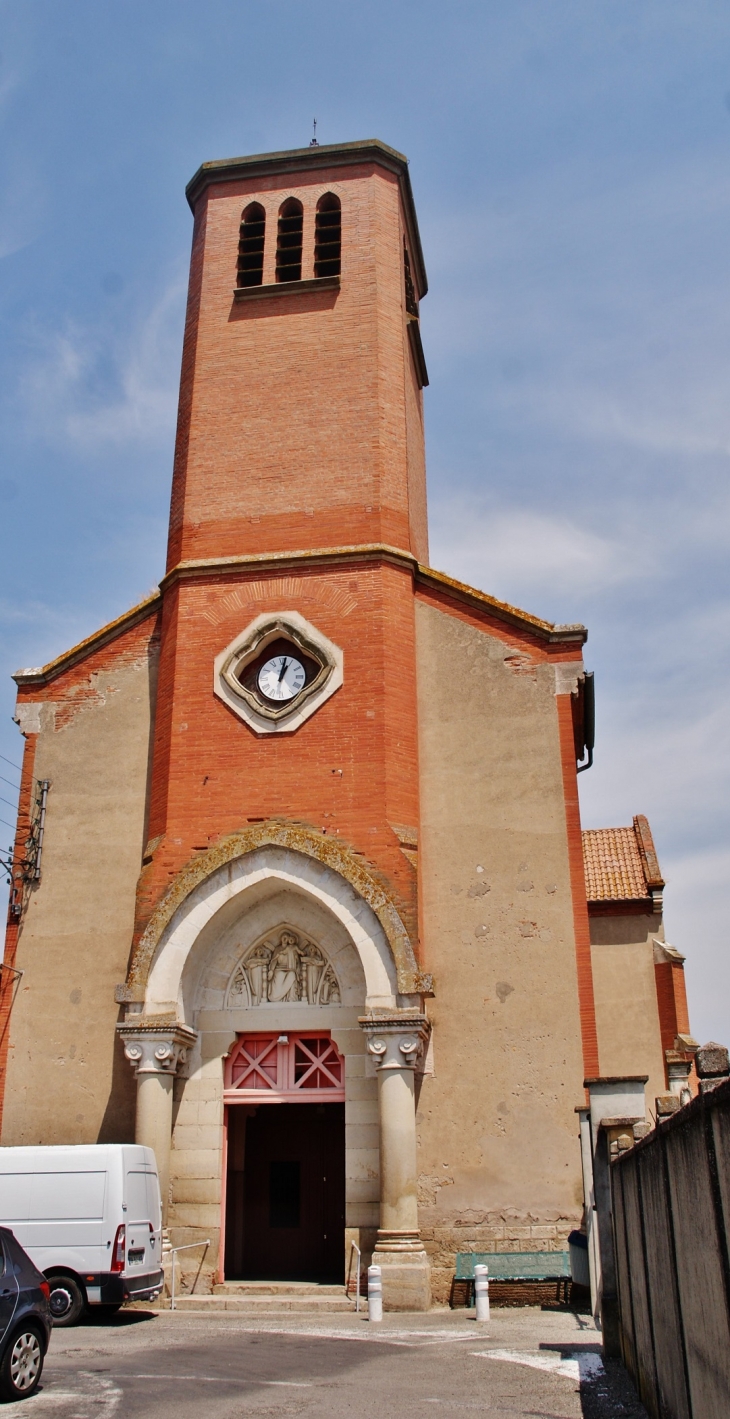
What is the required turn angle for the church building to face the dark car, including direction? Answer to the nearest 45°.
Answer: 0° — it already faces it

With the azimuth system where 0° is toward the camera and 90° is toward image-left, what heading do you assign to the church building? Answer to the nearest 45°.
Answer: approximately 0°

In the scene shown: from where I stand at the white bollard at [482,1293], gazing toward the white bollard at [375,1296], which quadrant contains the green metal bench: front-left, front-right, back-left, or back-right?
back-right
